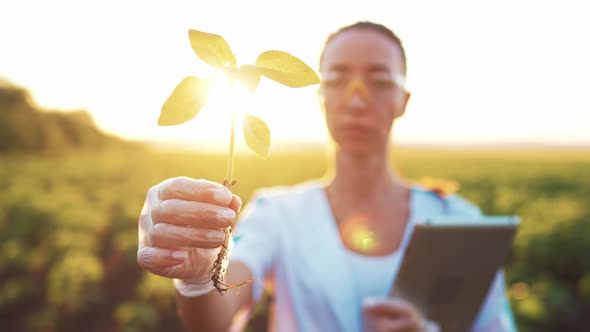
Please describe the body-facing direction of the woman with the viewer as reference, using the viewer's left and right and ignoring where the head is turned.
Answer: facing the viewer

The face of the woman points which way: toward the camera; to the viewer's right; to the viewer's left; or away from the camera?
toward the camera
